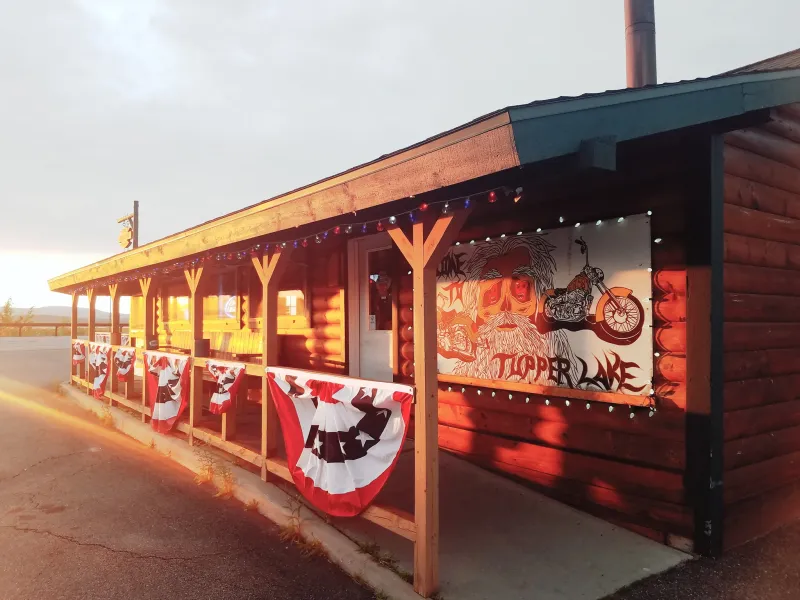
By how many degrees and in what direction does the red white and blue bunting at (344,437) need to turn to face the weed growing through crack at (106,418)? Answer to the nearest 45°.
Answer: approximately 90° to its right

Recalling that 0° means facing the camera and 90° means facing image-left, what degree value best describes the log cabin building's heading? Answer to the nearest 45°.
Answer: approximately 45°

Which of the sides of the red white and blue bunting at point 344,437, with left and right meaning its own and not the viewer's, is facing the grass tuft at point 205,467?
right

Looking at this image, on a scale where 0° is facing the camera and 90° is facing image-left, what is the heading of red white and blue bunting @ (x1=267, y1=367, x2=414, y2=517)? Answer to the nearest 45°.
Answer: approximately 45°

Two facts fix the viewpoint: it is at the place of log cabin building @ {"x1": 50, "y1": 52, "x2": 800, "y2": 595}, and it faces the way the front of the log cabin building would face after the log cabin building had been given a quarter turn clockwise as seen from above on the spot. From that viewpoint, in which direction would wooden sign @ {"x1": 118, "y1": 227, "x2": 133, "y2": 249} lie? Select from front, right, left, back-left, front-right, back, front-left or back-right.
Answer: front

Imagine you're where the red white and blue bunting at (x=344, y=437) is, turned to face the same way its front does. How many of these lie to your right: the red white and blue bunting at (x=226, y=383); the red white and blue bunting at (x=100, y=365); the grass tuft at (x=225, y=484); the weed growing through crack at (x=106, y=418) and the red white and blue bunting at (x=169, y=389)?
5

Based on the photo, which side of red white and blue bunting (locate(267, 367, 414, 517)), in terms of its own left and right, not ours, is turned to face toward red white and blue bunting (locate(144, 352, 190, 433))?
right
